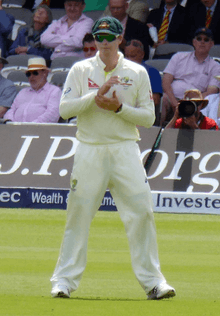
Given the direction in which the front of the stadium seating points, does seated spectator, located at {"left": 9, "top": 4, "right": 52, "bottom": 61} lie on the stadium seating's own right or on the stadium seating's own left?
on the stadium seating's own right

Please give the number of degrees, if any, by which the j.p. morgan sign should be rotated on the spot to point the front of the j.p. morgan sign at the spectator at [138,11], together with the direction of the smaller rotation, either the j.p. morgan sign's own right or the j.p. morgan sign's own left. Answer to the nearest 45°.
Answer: approximately 180°

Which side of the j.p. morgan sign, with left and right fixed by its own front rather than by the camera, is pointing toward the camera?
front

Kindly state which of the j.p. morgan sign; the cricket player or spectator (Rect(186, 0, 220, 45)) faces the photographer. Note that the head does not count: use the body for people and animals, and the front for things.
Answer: the spectator

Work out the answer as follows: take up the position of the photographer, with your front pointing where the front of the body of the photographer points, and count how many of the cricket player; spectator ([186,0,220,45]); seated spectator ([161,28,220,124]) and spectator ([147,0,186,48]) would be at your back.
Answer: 3

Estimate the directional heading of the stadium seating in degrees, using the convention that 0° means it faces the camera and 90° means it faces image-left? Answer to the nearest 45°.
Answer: approximately 0°

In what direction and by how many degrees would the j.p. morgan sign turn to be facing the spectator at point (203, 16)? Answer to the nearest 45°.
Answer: approximately 135° to its left

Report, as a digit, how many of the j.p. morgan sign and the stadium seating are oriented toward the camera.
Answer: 2

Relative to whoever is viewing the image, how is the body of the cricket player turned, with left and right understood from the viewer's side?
facing the viewer

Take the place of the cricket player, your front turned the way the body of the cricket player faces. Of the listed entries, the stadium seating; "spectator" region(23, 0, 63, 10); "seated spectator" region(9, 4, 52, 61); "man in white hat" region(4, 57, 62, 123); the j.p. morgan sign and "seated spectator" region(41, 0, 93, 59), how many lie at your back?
6

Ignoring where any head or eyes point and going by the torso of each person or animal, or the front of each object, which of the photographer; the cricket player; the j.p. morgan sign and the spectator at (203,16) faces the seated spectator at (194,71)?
the spectator

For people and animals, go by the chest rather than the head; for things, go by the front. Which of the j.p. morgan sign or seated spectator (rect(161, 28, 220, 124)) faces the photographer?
the seated spectator
